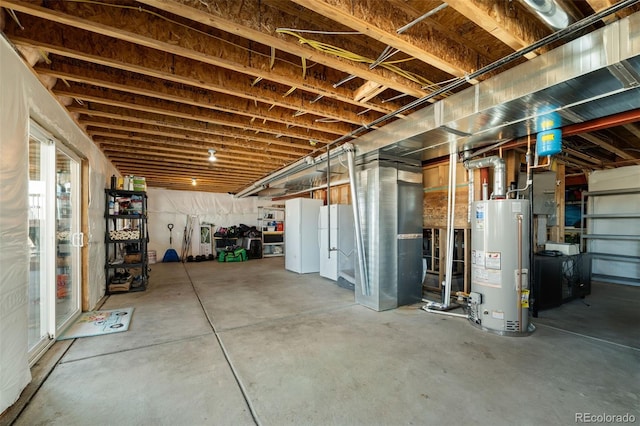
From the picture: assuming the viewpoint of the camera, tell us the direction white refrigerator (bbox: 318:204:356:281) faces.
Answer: facing the viewer and to the left of the viewer

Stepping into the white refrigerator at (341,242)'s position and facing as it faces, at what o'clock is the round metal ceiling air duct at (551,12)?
The round metal ceiling air duct is roughly at 10 o'clock from the white refrigerator.

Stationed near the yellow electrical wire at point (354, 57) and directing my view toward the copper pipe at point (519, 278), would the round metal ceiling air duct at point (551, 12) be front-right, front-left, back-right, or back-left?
front-right

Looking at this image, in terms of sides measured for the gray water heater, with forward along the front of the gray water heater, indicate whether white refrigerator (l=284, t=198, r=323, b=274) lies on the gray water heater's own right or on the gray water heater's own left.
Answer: on the gray water heater's own right

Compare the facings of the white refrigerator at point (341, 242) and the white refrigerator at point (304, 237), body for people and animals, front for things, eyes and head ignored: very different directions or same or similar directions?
same or similar directions

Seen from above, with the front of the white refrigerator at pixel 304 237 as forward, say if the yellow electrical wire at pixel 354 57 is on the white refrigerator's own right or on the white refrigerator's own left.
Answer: on the white refrigerator's own left

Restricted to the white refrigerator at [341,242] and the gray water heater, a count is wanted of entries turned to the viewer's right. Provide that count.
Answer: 0

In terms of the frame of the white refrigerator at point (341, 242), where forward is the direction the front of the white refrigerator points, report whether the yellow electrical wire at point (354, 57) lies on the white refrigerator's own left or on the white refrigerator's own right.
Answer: on the white refrigerator's own left

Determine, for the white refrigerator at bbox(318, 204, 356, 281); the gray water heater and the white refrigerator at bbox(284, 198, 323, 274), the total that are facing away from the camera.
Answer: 0

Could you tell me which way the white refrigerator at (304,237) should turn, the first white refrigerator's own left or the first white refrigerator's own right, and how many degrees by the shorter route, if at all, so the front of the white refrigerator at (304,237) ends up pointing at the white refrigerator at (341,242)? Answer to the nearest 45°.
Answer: approximately 90° to the first white refrigerator's own left

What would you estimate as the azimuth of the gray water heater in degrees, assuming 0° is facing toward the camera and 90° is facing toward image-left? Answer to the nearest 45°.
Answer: approximately 45°

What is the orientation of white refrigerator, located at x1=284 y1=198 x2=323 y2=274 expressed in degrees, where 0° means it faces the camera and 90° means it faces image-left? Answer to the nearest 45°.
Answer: approximately 45°

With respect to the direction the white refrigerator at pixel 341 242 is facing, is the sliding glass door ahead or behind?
ahead

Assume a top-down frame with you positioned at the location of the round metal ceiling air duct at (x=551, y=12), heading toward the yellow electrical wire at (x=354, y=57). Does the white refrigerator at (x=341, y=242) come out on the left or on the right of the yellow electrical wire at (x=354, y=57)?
right
